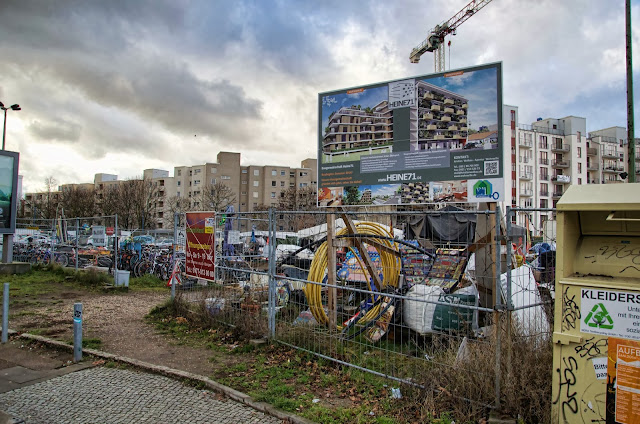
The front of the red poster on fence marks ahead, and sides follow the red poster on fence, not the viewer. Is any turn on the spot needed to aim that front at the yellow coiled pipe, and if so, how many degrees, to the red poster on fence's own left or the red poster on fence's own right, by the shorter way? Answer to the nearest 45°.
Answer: approximately 90° to the red poster on fence's own left

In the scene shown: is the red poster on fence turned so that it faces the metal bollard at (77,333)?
yes

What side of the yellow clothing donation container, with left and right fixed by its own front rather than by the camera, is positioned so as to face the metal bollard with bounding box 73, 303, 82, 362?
right

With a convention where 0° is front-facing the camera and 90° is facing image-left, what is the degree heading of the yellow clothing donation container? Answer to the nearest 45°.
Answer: approximately 0°

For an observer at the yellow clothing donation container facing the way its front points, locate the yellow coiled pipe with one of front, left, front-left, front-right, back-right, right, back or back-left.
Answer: back-right

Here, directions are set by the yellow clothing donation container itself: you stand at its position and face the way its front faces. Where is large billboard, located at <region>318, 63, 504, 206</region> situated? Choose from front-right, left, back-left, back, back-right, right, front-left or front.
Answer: back-right

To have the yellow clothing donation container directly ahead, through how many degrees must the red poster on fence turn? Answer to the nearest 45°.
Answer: approximately 90° to its left

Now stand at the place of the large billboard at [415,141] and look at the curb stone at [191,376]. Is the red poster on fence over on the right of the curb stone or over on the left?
right

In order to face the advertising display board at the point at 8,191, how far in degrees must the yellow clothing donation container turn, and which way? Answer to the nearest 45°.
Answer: approximately 90° to its right
